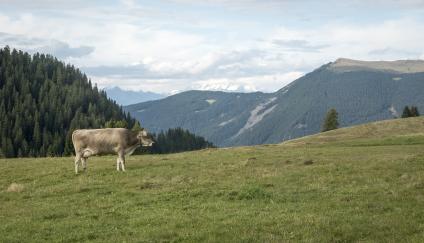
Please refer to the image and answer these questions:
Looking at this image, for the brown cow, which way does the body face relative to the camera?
to the viewer's right

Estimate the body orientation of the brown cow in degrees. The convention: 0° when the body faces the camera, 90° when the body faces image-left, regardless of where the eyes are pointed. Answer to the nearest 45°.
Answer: approximately 270°
